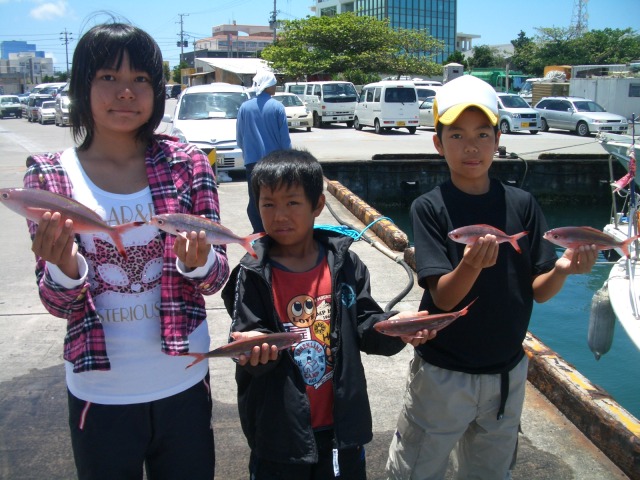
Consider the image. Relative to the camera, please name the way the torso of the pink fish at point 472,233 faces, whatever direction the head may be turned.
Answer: to the viewer's left

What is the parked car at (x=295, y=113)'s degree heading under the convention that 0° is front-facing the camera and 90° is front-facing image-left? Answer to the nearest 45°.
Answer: approximately 315°

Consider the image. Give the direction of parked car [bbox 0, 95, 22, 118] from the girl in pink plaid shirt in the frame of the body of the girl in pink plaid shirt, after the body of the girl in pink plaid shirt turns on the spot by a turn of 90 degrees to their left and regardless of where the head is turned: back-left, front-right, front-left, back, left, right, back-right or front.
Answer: left

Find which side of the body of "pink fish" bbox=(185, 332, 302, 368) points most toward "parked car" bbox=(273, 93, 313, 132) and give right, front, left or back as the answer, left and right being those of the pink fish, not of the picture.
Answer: left

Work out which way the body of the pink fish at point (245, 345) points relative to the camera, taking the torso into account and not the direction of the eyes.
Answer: to the viewer's right

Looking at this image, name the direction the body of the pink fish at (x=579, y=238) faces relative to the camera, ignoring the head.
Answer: to the viewer's left

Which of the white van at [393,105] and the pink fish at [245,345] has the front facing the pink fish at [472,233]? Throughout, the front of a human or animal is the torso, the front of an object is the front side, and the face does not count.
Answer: the pink fish at [245,345]

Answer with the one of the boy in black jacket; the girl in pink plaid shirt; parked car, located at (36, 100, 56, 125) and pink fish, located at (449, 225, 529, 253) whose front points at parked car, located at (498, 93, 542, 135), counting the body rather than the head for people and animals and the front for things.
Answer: parked car, located at (36, 100, 56, 125)

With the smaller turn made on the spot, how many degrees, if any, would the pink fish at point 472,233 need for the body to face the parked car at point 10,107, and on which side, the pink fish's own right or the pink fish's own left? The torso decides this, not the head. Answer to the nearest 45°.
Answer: approximately 45° to the pink fish's own right

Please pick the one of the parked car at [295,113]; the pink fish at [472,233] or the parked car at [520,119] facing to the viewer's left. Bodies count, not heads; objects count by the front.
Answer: the pink fish

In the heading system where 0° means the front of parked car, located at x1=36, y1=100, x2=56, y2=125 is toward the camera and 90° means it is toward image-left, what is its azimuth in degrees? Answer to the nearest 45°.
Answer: approximately 315°
